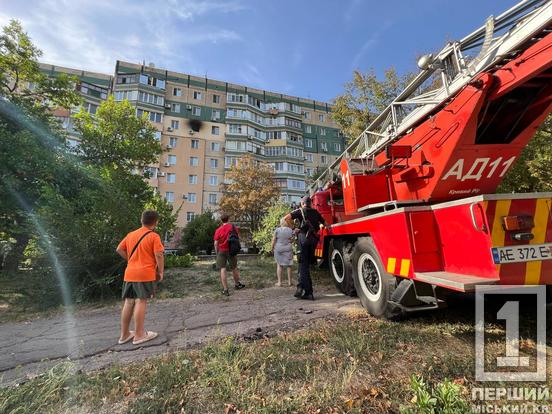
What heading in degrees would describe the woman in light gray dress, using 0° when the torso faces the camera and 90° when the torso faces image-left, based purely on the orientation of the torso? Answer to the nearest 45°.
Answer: approximately 180°

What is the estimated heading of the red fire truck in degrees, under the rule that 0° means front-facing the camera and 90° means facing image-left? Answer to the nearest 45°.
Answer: approximately 135°

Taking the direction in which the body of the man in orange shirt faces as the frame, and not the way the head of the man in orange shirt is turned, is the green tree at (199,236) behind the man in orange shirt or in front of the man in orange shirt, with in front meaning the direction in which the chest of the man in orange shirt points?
in front

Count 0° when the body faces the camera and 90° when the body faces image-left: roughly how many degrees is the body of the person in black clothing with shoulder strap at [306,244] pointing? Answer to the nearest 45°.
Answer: approximately 180°

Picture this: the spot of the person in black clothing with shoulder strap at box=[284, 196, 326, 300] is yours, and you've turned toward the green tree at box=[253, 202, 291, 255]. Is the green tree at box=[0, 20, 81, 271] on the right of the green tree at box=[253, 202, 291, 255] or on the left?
left

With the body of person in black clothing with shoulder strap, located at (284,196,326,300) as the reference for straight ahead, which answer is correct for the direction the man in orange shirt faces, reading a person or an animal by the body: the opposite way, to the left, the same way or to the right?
the same way

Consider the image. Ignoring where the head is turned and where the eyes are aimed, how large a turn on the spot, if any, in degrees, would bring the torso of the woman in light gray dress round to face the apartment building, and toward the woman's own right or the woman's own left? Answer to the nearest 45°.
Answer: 0° — they already face it

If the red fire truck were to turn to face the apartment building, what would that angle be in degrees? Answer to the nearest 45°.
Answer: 0° — it already faces it

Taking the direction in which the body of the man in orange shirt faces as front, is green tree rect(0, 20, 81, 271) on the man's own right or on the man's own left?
on the man's own left

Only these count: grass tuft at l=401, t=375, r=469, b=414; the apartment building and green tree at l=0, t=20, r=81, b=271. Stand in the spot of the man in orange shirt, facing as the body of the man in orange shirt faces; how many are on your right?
1

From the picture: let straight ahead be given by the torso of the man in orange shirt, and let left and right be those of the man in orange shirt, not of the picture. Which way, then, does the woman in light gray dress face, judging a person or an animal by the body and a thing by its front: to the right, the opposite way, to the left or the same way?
the same way

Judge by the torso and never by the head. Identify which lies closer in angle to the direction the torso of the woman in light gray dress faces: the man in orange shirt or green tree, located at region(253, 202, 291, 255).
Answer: the green tree

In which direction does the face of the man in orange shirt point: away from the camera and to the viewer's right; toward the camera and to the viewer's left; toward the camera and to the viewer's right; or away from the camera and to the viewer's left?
away from the camera and to the viewer's right

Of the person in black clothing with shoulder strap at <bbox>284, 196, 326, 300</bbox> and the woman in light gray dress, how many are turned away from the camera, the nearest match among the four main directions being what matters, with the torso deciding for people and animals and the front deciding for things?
2

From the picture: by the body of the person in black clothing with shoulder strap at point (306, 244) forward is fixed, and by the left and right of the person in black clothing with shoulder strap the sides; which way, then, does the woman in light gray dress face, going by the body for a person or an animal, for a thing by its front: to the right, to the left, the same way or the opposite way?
the same way

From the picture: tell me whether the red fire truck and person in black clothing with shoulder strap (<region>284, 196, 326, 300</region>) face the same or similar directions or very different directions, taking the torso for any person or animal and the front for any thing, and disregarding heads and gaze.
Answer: same or similar directions

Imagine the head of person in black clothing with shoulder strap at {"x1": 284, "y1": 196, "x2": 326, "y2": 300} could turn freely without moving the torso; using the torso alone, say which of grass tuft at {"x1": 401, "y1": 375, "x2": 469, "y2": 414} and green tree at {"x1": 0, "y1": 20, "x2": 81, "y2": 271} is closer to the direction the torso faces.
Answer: the green tree

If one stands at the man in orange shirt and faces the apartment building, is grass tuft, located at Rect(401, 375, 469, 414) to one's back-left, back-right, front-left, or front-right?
back-right
